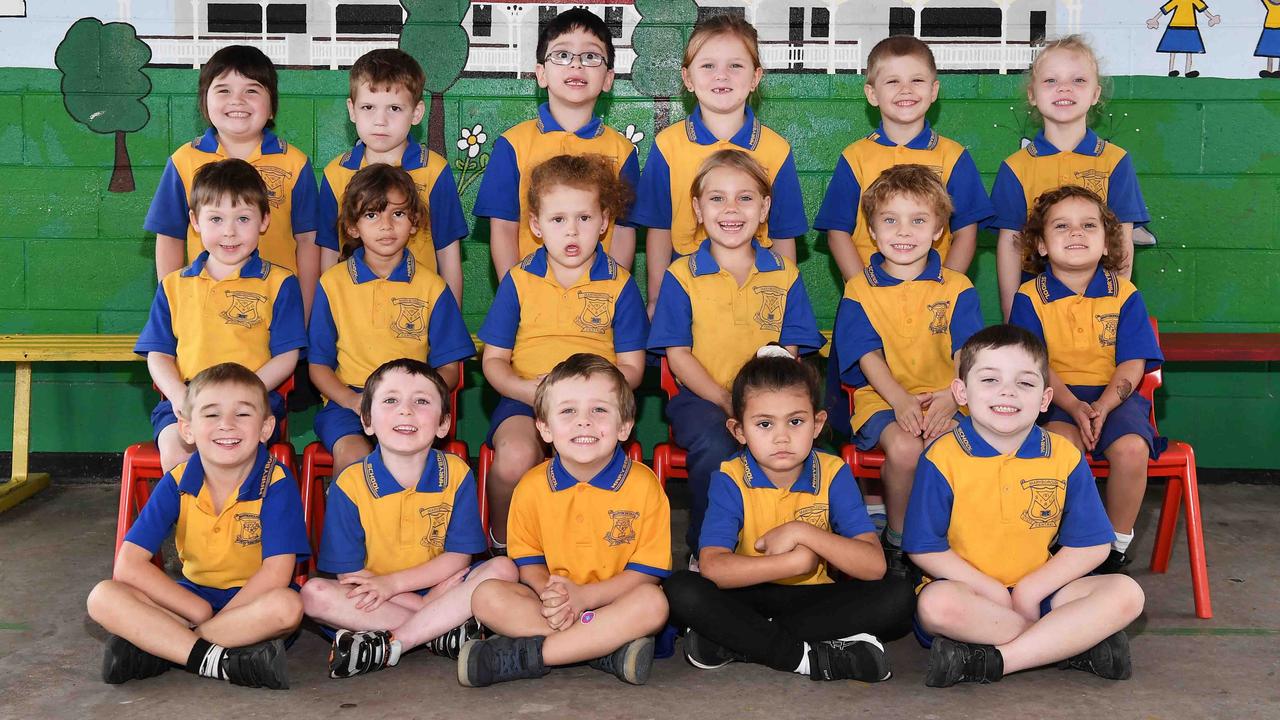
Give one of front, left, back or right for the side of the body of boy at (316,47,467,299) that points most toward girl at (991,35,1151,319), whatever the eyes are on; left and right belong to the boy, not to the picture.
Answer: left

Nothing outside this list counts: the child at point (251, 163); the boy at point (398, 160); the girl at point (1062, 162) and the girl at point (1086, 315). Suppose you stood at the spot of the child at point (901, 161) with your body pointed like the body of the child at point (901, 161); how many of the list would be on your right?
2

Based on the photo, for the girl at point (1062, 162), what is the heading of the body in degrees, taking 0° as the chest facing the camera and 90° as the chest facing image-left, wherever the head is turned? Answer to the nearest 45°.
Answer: approximately 0°

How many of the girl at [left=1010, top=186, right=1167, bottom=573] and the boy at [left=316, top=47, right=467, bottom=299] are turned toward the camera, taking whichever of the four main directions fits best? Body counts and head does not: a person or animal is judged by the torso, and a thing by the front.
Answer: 2

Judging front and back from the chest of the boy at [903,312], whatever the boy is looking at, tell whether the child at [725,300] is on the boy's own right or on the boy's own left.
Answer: on the boy's own right

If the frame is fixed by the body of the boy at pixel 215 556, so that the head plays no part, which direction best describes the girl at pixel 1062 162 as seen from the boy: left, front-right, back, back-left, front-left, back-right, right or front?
left

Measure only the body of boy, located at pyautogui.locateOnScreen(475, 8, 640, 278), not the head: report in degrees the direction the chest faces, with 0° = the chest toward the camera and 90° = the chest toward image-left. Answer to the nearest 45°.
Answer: approximately 0°

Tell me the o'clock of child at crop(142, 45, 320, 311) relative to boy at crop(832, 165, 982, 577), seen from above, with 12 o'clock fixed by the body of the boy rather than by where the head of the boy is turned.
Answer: The child is roughly at 3 o'clock from the boy.

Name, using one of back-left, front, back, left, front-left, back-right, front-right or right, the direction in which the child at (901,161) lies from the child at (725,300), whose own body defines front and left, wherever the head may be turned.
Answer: back-left

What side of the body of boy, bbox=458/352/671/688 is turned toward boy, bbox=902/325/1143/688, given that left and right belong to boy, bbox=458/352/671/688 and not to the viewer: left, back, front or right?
left
